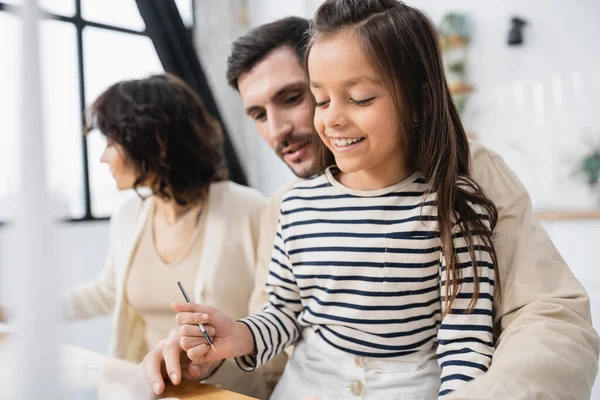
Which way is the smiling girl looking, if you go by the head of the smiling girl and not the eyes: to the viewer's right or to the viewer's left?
to the viewer's left

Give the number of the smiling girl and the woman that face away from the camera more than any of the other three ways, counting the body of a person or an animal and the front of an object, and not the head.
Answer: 0

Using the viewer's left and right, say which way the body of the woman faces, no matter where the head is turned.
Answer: facing the viewer and to the left of the viewer

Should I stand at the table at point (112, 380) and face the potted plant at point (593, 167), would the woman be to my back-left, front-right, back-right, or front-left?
front-left

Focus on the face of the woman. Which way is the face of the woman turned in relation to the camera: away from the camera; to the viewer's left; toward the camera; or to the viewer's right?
to the viewer's left

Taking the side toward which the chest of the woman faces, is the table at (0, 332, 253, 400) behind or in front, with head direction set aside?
in front

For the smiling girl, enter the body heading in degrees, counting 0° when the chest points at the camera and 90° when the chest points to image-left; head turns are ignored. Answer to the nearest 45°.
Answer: approximately 45°

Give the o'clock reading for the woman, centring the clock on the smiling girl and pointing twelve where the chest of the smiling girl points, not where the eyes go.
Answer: The woman is roughly at 3 o'clock from the smiling girl.

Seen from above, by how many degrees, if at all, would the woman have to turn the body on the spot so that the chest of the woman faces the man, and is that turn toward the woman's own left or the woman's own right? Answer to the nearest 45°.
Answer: approximately 90° to the woman's own left

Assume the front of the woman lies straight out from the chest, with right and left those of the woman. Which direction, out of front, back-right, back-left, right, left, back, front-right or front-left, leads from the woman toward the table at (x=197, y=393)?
front-left

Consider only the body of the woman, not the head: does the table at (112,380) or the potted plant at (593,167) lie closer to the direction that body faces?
the table
